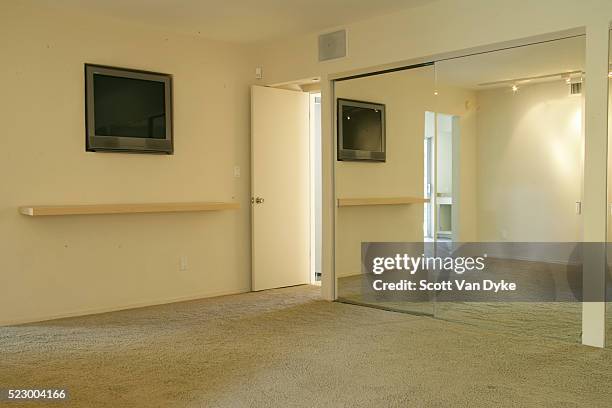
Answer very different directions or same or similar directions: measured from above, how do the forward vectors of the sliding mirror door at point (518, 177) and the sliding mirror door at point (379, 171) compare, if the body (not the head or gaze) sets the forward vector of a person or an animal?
same or similar directions

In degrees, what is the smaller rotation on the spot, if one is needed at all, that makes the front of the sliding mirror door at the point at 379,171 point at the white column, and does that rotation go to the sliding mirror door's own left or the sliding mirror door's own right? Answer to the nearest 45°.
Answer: approximately 90° to the sliding mirror door's own left

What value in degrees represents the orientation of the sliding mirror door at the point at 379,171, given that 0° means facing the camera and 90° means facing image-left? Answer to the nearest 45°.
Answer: approximately 45°

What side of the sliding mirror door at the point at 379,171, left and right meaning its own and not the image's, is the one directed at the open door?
right

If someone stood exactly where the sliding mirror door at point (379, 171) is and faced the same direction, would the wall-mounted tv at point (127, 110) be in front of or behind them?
in front

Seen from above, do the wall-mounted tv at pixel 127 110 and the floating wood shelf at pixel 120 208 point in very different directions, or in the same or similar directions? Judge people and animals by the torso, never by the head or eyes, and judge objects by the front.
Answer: same or similar directions

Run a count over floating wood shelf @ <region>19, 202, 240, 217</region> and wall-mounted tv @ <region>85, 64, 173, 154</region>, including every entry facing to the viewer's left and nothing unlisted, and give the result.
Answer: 0

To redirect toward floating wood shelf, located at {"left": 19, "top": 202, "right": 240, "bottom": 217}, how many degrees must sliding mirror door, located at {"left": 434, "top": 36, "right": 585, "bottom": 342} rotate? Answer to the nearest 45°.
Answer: approximately 45° to its right

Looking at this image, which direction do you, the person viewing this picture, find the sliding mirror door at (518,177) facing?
facing the viewer and to the left of the viewer

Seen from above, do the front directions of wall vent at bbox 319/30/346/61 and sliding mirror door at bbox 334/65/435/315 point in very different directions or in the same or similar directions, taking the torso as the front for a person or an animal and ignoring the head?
same or similar directions

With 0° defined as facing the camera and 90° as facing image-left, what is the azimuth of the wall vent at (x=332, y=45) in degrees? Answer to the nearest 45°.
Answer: approximately 45°

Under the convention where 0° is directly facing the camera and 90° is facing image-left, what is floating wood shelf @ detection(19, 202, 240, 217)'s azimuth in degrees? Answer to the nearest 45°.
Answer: approximately 315°

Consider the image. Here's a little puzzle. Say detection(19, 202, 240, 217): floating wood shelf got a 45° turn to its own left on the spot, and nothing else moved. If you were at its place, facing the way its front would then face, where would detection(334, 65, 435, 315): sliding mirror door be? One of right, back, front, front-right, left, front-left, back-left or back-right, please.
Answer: front
